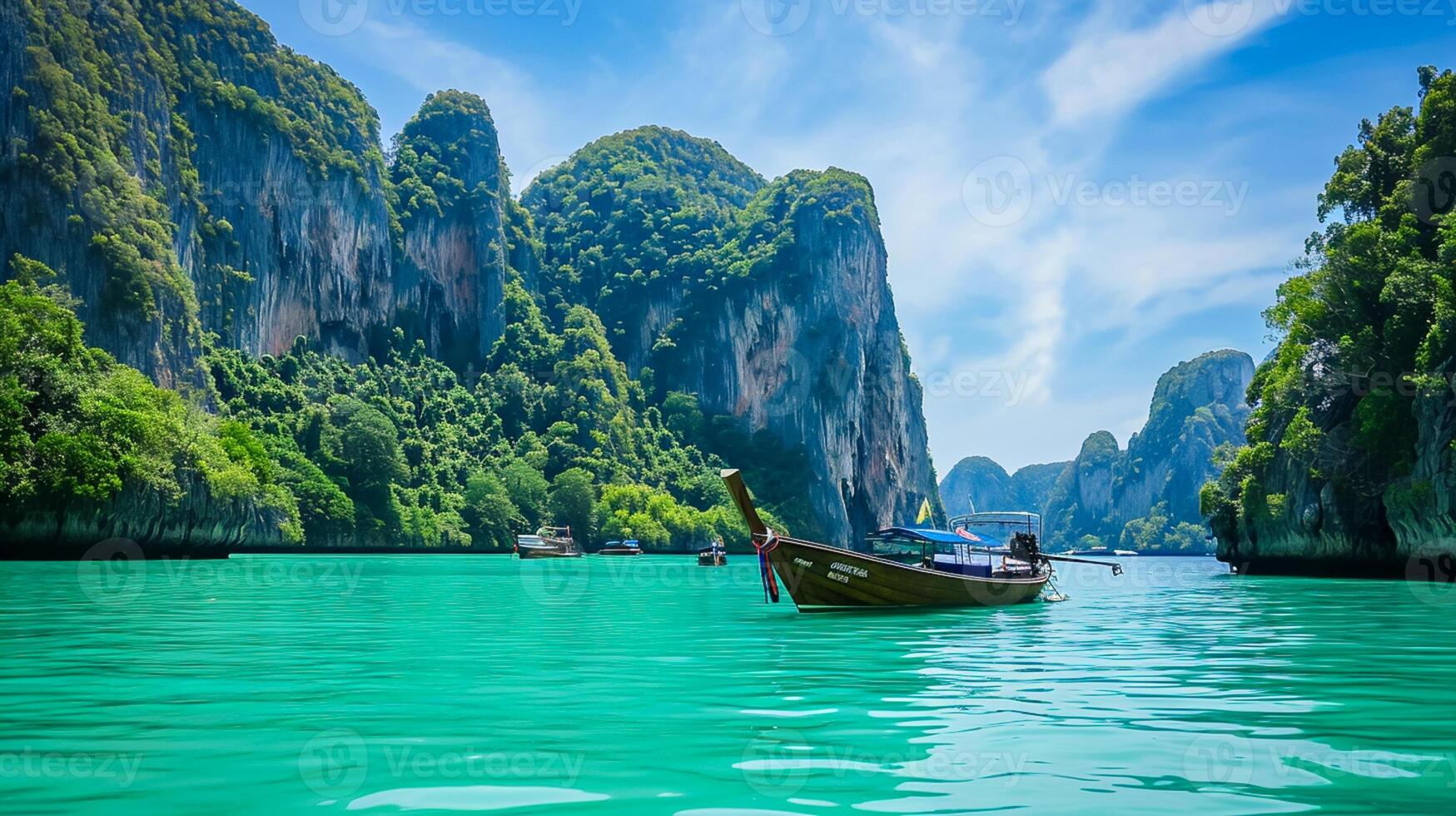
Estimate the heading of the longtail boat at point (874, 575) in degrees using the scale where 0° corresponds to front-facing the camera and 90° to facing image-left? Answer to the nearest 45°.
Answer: approximately 90°
